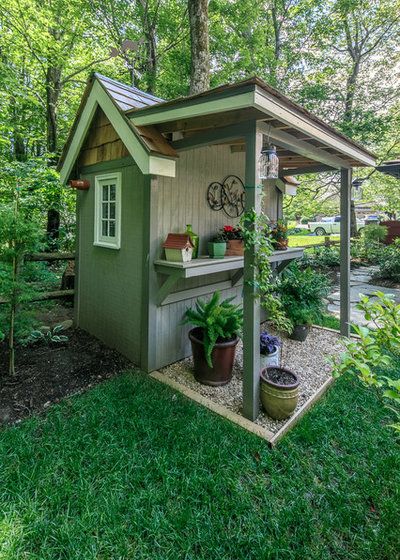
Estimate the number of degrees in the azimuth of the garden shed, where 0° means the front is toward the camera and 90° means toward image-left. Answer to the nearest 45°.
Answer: approximately 315°

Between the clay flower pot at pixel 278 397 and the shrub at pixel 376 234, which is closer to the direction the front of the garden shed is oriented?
the clay flower pot

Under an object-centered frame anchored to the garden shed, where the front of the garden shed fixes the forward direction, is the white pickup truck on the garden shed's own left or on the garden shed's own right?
on the garden shed's own left

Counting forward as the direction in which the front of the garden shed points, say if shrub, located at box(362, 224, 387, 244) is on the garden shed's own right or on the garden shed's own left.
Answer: on the garden shed's own left
